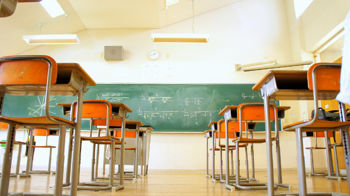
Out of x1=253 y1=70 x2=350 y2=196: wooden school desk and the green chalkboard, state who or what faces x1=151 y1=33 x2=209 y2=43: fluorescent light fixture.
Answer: the green chalkboard

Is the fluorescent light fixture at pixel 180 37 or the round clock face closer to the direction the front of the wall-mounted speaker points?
the fluorescent light fixture

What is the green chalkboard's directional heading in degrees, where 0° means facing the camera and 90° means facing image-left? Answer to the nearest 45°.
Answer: approximately 0°

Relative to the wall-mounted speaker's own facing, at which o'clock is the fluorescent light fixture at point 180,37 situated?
The fluorescent light fixture is roughly at 11 o'clock from the wall-mounted speaker.

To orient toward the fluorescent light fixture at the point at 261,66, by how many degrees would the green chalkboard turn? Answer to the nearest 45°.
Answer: approximately 90° to its left

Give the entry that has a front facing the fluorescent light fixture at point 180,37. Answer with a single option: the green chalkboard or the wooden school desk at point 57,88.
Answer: the green chalkboard
